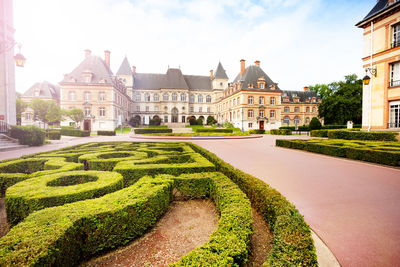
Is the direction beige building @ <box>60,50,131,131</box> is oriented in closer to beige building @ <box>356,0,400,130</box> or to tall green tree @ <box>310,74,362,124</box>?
the beige building

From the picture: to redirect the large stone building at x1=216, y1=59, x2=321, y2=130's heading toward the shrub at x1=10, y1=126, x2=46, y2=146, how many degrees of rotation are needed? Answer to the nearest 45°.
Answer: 0° — it already faces it

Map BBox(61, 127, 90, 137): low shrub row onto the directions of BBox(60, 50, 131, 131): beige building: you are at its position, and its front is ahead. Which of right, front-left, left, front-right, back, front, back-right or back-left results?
front

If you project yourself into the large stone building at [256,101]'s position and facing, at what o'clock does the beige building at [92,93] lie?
The beige building is roughly at 2 o'clock from the large stone building.

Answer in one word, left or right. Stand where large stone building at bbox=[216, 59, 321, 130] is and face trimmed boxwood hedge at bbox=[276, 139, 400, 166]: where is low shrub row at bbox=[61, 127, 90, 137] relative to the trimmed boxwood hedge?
right

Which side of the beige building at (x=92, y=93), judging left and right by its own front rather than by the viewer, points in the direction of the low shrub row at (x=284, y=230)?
front

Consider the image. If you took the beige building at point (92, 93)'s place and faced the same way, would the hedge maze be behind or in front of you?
in front

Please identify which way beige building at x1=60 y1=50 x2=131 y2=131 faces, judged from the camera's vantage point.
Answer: facing the viewer

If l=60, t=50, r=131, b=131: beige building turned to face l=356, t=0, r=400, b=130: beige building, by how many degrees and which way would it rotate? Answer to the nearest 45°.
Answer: approximately 45° to its left

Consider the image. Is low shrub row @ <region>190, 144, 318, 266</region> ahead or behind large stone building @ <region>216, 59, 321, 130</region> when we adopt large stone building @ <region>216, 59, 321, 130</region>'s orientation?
ahead

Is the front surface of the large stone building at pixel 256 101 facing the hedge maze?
yes

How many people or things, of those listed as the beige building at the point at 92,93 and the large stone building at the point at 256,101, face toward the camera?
2

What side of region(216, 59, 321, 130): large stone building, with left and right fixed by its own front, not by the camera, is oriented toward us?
front
